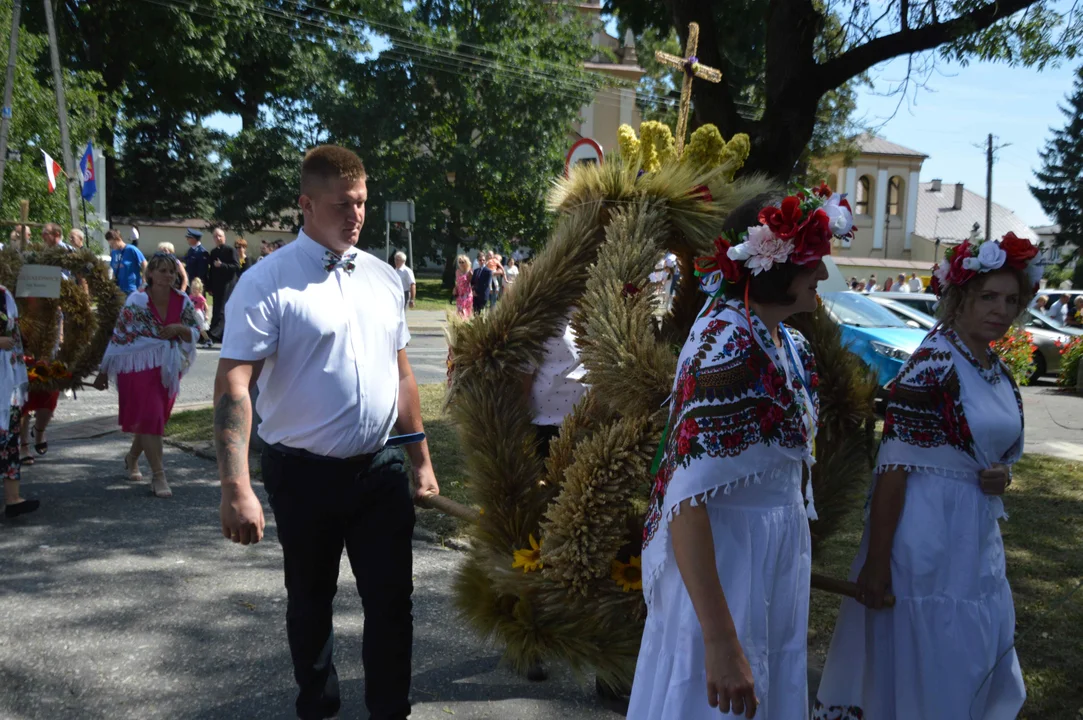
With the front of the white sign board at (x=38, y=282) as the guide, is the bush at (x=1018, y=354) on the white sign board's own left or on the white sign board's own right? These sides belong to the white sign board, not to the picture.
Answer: on the white sign board's own left

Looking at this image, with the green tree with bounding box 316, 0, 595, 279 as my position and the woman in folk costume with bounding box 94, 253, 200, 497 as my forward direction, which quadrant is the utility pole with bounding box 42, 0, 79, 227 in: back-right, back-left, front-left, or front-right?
front-right

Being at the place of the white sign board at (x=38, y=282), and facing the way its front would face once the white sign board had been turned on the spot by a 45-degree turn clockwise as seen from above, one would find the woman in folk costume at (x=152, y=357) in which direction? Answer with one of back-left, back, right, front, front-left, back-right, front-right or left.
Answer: left

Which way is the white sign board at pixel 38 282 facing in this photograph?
toward the camera

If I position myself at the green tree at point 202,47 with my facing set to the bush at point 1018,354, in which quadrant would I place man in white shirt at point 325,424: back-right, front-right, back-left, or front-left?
front-right

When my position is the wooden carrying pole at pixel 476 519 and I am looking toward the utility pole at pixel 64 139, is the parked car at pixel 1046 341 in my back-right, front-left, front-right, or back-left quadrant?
front-right

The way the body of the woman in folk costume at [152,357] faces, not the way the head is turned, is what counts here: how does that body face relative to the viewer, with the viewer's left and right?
facing the viewer and to the right of the viewer

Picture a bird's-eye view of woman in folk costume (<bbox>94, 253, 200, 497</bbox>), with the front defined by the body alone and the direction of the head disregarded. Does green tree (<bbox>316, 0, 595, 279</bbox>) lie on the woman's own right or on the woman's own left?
on the woman's own left

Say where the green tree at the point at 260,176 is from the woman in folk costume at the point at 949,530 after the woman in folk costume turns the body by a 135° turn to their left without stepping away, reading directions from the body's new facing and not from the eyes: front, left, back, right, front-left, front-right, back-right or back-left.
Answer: front-left

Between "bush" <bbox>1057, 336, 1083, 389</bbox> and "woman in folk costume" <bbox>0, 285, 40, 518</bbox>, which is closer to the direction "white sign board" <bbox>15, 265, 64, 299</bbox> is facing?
the woman in folk costume
